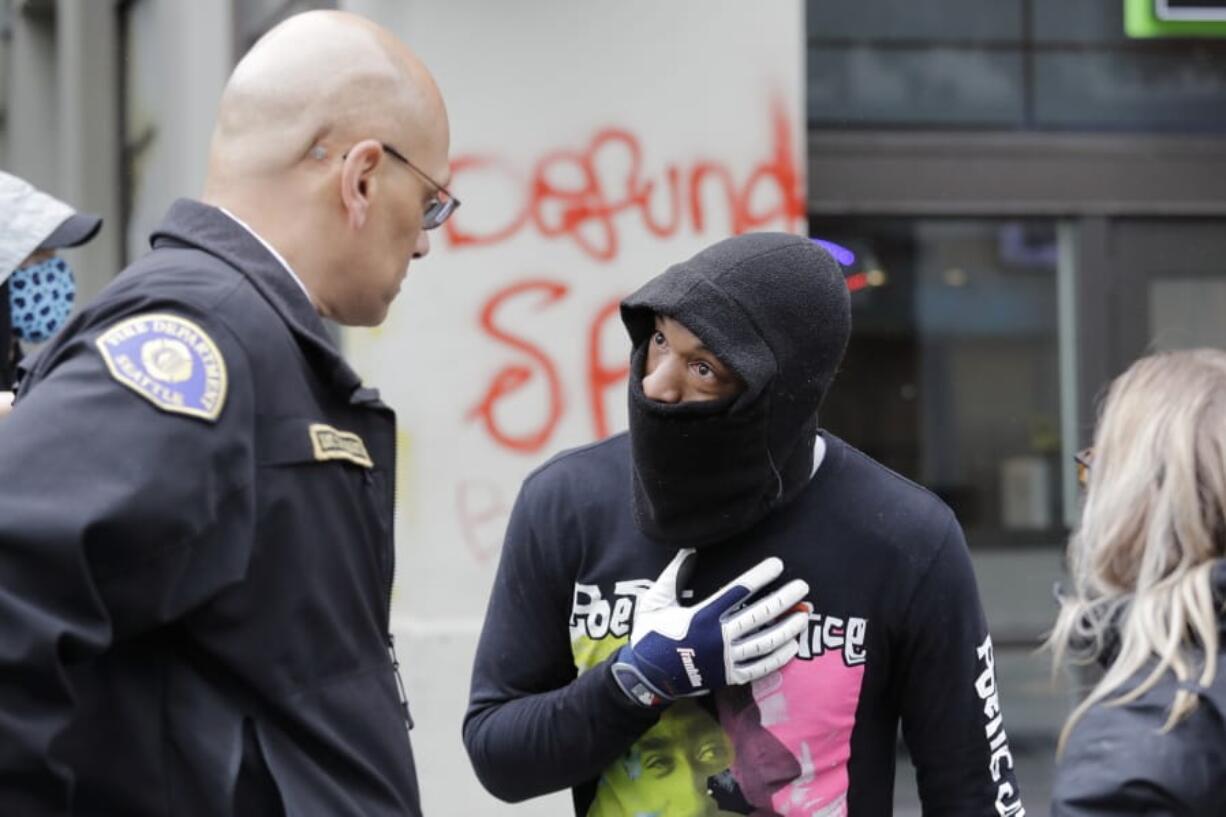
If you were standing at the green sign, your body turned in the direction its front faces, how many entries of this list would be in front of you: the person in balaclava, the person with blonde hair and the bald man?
3

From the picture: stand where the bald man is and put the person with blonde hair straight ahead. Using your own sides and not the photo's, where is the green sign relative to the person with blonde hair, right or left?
left

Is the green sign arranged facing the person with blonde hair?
yes

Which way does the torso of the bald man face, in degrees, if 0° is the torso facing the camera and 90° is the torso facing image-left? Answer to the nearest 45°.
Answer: approximately 270°

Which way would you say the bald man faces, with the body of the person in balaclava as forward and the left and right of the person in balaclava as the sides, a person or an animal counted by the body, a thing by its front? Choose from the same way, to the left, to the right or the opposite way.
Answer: to the left

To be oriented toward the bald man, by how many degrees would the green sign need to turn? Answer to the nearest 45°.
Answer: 0° — it already faces them

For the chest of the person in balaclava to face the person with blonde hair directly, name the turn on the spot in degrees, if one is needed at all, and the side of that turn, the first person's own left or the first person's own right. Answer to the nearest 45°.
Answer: approximately 45° to the first person's own left
